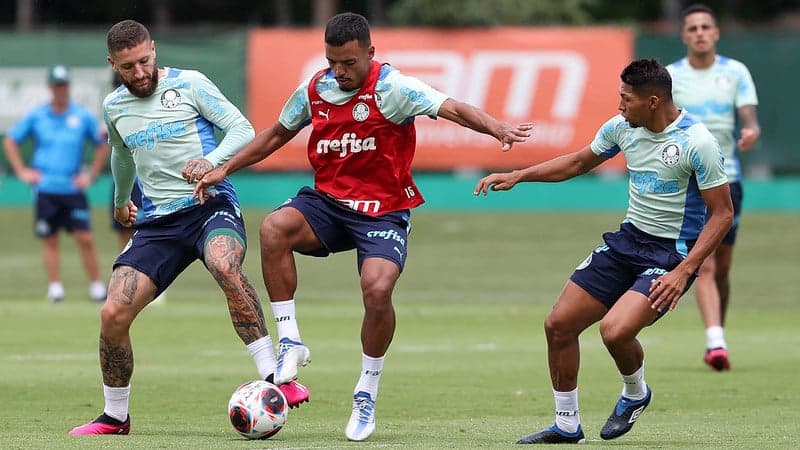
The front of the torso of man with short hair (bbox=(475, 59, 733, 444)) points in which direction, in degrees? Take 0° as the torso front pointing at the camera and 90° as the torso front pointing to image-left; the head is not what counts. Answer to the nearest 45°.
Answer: approximately 45°

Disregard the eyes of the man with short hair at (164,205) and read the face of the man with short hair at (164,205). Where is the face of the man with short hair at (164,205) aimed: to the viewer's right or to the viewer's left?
to the viewer's right

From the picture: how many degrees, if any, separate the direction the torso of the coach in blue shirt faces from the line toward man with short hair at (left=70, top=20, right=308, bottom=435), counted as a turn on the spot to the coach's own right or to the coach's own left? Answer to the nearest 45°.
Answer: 0° — they already face them

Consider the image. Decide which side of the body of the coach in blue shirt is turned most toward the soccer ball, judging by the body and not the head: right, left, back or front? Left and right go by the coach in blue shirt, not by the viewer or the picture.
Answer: front

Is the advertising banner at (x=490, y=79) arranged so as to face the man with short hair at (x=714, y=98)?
yes

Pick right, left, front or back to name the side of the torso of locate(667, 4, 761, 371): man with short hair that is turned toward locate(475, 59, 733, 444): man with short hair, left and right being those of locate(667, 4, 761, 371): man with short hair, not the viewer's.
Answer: front

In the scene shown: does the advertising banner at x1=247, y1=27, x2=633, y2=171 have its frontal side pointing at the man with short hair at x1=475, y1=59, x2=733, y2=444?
yes

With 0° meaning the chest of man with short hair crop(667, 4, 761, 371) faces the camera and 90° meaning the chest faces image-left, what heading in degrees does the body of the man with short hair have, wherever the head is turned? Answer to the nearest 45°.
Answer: approximately 0°

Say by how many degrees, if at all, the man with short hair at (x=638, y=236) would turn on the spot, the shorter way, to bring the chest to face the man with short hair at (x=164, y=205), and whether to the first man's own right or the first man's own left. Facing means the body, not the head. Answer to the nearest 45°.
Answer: approximately 45° to the first man's own right

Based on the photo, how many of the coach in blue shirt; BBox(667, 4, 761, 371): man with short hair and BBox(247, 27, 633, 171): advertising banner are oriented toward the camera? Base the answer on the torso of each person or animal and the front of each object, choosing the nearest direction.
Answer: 3

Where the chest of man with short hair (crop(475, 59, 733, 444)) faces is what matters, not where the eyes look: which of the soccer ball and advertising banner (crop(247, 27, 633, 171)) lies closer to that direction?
the soccer ball

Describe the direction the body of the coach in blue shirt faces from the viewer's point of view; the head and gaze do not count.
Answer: toward the camera

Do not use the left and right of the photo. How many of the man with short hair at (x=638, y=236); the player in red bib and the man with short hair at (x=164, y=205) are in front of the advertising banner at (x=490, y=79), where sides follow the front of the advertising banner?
3

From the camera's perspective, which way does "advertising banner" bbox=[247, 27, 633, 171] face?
toward the camera

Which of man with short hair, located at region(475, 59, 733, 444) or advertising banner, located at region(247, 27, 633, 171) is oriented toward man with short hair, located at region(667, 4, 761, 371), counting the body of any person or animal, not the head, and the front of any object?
the advertising banner
